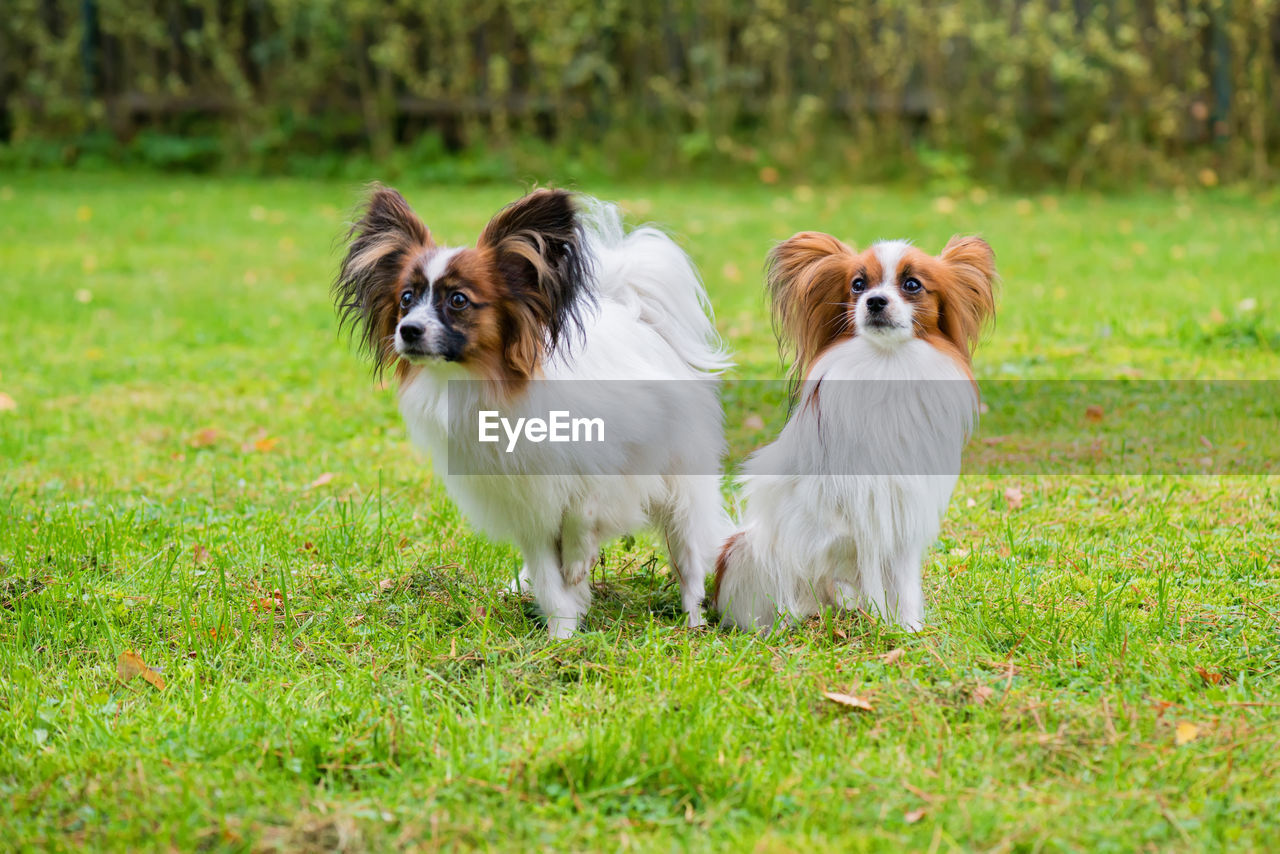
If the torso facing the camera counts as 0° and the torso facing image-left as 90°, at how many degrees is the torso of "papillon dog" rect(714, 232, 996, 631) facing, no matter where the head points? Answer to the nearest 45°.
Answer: approximately 315°

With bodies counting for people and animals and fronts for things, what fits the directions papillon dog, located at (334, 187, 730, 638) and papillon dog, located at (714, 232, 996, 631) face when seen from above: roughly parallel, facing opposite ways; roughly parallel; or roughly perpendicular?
roughly perpendicular

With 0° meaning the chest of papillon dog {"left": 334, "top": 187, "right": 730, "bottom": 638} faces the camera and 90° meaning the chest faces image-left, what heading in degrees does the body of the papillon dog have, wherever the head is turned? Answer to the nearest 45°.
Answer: approximately 45°

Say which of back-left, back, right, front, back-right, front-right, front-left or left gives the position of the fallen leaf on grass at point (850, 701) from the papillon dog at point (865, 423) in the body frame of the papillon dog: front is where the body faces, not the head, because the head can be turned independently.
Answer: front-right

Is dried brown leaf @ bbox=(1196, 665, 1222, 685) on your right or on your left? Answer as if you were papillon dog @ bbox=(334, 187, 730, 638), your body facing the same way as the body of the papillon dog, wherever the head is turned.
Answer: on your left

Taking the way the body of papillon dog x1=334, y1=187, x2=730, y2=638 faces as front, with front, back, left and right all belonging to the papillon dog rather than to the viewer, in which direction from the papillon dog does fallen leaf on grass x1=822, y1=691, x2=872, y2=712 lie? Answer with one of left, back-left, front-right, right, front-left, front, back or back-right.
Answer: left

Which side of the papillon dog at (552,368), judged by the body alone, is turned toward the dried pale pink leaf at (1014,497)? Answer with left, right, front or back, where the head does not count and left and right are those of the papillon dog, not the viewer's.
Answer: back

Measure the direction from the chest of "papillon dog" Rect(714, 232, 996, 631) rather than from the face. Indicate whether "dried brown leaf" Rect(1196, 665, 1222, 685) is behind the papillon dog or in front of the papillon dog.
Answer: in front

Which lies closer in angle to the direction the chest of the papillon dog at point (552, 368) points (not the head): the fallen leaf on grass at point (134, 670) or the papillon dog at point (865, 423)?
the fallen leaf on grass

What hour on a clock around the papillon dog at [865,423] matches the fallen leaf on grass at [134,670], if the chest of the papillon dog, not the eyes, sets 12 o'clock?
The fallen leaf on grass is roughly at 4 o'clock from the papillon dog.

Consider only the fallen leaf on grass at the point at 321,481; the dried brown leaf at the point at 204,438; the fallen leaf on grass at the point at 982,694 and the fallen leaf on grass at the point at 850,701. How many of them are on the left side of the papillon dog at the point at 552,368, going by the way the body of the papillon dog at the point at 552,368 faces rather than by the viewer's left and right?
2
